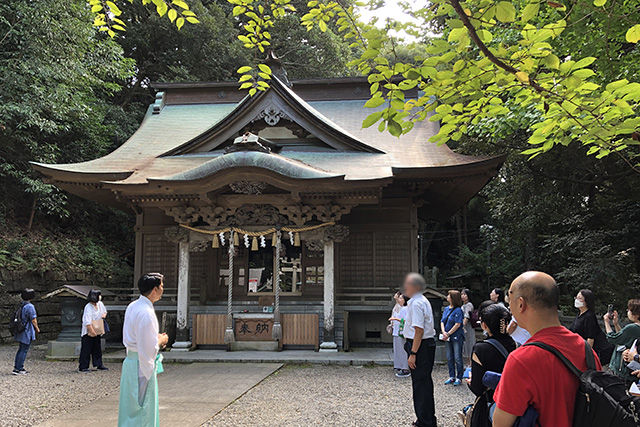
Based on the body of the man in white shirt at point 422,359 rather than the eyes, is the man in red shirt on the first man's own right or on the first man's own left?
on the first man's own left

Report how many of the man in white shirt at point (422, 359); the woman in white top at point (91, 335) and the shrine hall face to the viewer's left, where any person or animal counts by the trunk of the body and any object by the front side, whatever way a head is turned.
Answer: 1

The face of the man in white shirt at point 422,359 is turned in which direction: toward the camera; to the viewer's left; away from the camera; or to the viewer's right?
to the viewer's left

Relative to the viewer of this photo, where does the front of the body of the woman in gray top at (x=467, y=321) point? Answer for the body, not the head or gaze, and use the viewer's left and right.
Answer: facing the viewer and to the left of the viewer

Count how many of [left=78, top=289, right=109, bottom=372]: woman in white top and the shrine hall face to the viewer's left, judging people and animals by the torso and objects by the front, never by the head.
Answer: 0

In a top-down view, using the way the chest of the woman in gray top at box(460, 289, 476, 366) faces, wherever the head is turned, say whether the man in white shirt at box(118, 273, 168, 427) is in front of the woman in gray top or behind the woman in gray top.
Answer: in front

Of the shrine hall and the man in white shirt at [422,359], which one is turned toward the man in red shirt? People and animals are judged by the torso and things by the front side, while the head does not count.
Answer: the shrine hall

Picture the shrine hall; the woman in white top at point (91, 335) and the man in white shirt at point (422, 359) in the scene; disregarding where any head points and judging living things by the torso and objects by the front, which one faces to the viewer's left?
the man in white shirt

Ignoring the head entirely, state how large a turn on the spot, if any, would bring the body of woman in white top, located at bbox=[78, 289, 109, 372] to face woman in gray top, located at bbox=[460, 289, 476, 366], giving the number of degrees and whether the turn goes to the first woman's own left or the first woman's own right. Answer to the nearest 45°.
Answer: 0° — they already face them

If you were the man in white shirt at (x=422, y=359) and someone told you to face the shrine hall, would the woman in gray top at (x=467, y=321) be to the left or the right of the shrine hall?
right

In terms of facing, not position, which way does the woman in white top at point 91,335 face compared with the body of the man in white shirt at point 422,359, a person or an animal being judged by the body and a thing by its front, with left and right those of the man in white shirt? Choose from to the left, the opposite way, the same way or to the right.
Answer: the opposite way

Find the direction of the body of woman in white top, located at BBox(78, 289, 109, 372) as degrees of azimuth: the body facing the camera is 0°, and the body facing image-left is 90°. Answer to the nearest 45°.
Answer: approximately 315°

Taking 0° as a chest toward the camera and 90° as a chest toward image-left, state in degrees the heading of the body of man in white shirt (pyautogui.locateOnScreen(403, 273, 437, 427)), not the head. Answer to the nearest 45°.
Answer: approximately 90°

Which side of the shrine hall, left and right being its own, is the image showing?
front
